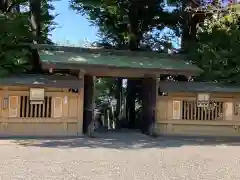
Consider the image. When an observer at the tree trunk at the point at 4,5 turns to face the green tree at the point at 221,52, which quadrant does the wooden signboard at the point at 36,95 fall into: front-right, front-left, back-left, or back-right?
front-right

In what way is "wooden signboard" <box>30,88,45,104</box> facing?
toward the camera

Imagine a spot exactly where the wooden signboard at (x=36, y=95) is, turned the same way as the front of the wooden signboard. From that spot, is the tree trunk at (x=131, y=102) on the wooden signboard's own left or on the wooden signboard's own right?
on the wooden signboard's own left

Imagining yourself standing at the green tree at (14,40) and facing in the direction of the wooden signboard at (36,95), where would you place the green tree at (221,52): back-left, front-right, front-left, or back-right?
front-left

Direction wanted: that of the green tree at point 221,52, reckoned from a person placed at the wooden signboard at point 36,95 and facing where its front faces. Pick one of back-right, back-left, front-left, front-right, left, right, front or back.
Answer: left

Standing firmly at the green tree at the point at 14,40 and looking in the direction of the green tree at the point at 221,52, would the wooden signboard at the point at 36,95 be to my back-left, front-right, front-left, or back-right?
front-right
